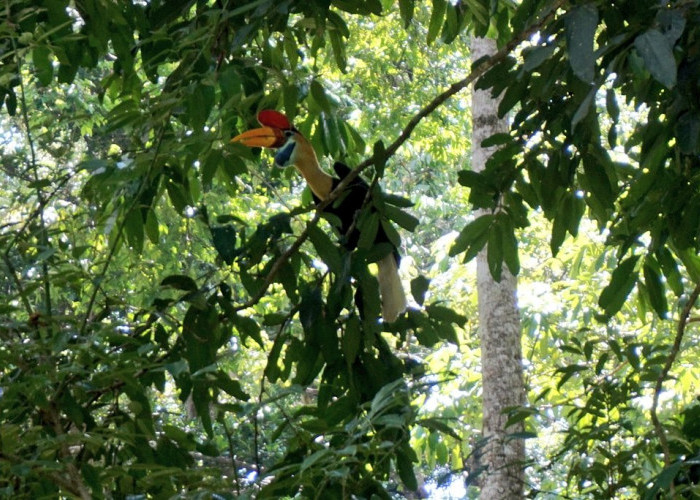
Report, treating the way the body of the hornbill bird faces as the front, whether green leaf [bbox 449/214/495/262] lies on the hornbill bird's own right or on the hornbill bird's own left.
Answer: on the hornbill bird's own left

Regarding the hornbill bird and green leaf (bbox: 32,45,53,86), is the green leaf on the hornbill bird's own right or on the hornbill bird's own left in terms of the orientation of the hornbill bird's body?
on the hornbill bird's own left

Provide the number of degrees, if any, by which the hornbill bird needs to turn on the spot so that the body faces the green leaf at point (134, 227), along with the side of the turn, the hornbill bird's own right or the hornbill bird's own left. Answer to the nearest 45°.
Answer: approximately 45° to the hornbill bird's own left

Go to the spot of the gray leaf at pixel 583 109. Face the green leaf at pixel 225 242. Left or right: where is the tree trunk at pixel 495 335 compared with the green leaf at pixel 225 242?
right

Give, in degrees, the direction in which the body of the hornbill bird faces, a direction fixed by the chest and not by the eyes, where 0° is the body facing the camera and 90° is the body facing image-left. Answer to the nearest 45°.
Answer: approximately 90°

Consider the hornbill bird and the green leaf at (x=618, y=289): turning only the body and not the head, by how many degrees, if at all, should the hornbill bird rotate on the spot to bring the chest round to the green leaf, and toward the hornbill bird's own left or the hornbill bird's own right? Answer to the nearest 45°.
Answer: approximately 135° to the hornbill bird's own left

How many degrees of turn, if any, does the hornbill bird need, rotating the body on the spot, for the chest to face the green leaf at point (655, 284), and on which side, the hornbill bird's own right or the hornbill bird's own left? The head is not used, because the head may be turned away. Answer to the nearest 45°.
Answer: approximately 135° to the hornbill bird's own left
